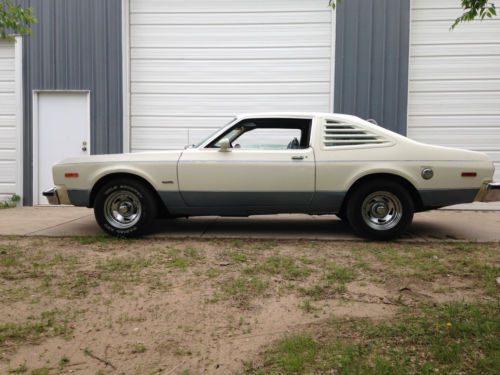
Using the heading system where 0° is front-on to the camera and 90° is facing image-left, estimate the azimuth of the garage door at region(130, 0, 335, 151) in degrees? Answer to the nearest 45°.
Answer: approximately 0°

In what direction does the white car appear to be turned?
to the viewer's left

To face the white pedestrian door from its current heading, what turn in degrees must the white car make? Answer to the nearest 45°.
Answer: approximately 45° to its right

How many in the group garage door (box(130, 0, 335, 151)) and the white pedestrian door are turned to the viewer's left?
0

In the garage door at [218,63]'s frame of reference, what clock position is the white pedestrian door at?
The white pedestrian door is roughly at 3 o'clock from the garage door.

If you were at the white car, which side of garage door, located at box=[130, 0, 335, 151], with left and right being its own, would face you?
front

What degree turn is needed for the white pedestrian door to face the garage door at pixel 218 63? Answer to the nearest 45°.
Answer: approximately 90° to its left

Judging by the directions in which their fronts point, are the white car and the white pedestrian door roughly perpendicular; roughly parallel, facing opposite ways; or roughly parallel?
roughly perpendicular

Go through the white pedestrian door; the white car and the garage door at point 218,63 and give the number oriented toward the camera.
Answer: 2
